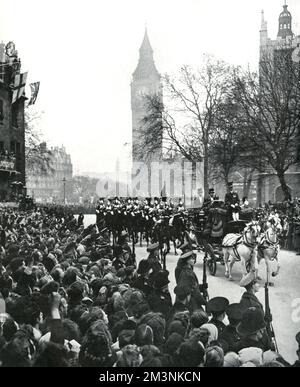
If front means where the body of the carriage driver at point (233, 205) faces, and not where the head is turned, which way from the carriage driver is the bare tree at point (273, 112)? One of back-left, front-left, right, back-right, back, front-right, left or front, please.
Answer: back-left

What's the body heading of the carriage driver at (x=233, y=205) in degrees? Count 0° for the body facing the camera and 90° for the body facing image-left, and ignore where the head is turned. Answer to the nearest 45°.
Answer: approximately 315°

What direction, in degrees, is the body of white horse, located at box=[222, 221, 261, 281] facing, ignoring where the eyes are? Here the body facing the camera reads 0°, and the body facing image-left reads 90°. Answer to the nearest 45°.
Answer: approximately 315°

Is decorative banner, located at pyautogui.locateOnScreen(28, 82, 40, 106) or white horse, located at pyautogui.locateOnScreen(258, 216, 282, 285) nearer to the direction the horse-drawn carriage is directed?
the white horse

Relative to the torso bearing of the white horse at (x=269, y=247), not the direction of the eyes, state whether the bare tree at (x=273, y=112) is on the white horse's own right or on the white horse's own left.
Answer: on the white horse's own left

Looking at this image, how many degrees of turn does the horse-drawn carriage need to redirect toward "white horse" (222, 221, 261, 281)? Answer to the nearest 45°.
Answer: approximately 45° to its right

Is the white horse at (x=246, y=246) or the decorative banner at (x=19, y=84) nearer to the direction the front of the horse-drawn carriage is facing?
the white horse

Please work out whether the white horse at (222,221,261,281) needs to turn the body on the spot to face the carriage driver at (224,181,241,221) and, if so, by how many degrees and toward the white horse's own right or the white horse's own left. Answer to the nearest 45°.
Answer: approximately 135° to the white horse's own left

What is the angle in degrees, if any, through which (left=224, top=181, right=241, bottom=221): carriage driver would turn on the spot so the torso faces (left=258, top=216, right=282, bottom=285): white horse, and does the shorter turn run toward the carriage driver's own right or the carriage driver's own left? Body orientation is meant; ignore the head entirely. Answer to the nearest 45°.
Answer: approximately 45° to the carriage driver's own right
